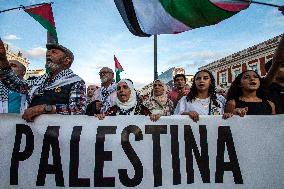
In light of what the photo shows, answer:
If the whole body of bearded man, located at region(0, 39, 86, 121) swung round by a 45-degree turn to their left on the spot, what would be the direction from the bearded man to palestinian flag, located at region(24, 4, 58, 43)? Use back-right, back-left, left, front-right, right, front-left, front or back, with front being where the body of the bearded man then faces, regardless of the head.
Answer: back

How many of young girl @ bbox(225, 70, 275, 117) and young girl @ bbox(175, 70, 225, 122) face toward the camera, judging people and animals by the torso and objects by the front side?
2

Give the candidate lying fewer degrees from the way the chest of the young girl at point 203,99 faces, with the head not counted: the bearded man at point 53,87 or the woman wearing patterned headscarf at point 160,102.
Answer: the bearded man

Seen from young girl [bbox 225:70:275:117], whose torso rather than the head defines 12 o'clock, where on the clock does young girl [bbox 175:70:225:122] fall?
young girl [bbox 175:70:225:122] is roughly at 3 o'clock from young girl [bbox 225:70:275:117].

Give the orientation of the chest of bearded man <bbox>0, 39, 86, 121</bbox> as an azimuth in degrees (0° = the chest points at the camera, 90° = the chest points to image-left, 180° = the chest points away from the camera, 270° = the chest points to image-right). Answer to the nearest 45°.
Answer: approximately 45°

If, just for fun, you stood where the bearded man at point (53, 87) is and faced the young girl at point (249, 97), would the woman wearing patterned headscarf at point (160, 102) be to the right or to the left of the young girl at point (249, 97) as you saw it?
left
